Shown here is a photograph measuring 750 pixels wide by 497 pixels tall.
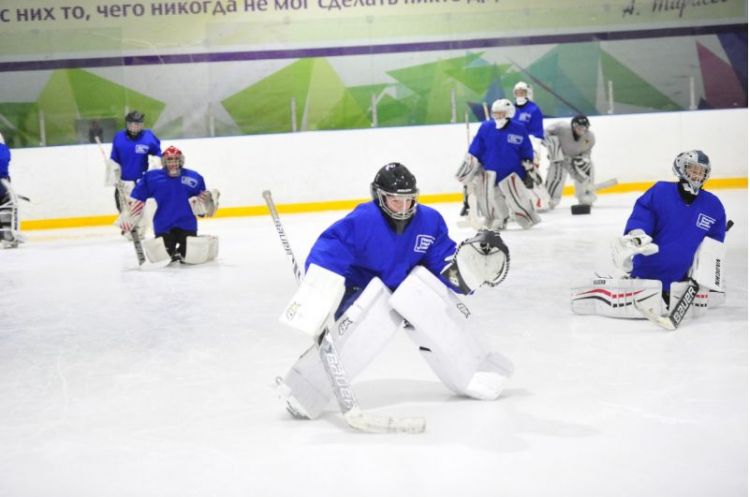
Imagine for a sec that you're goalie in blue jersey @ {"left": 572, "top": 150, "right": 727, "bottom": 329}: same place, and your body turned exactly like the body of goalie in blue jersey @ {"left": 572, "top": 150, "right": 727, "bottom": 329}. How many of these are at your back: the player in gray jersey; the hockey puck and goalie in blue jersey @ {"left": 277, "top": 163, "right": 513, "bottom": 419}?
2

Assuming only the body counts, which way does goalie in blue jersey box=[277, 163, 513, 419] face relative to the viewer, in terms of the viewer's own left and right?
facing the viewer

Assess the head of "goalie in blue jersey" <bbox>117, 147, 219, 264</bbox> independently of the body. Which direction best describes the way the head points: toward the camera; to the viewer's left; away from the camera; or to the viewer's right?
toward the camera

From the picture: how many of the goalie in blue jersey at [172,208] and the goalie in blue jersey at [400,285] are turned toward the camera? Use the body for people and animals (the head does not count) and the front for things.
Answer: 2

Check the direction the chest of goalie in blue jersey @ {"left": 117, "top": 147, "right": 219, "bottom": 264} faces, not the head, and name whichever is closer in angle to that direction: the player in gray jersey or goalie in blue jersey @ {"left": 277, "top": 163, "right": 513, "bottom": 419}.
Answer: the goalie in blue jersey

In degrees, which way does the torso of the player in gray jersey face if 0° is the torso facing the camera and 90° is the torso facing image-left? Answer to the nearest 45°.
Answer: approximately 315°

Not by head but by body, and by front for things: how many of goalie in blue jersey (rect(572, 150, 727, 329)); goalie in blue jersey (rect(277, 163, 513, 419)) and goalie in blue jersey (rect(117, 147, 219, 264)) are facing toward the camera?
3

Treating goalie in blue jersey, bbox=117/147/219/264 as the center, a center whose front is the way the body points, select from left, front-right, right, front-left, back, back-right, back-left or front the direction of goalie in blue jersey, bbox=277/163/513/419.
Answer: front

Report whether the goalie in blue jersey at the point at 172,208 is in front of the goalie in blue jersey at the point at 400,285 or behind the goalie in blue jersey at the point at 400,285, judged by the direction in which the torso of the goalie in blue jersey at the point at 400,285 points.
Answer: behind

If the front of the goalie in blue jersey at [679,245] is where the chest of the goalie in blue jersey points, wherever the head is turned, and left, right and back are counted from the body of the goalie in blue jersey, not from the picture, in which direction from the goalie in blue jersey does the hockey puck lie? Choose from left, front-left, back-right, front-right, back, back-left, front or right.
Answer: back

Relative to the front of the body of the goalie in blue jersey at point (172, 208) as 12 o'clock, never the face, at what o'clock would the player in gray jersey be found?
The player in gray jersey is roughly at 8 o'clock from the goalie in blue jersey.

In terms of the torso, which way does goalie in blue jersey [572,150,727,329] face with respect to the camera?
toward the camera

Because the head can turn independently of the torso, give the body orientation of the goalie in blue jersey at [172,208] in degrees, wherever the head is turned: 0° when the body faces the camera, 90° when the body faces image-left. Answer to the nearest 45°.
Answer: approximately 0°

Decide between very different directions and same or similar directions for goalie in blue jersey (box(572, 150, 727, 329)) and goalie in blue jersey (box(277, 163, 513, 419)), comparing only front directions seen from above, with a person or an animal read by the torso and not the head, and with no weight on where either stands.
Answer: same or similar directions

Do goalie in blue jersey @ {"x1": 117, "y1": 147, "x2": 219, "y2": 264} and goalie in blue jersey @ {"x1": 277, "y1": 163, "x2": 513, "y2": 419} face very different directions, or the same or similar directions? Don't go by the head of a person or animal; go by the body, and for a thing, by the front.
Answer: same or similar directions

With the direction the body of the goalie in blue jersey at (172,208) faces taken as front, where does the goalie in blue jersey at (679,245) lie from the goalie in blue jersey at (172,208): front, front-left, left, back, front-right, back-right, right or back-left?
front-left

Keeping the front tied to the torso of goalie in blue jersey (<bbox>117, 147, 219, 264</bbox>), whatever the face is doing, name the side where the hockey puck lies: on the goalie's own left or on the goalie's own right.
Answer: on the goalie's own left
